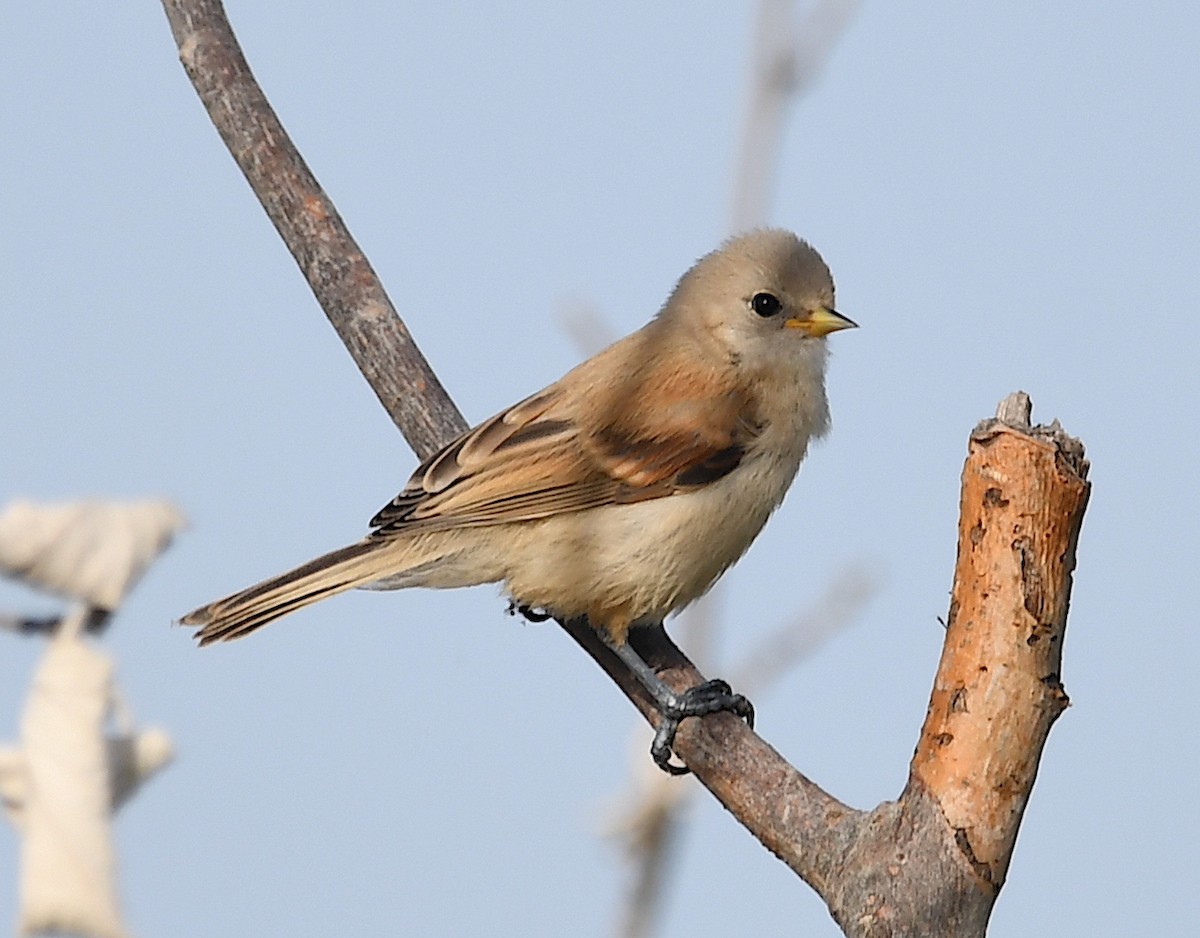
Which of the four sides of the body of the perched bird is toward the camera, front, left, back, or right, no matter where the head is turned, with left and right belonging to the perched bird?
right

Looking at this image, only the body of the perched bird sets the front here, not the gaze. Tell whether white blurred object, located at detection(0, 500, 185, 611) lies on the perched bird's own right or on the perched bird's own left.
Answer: on the perched bird's own left
